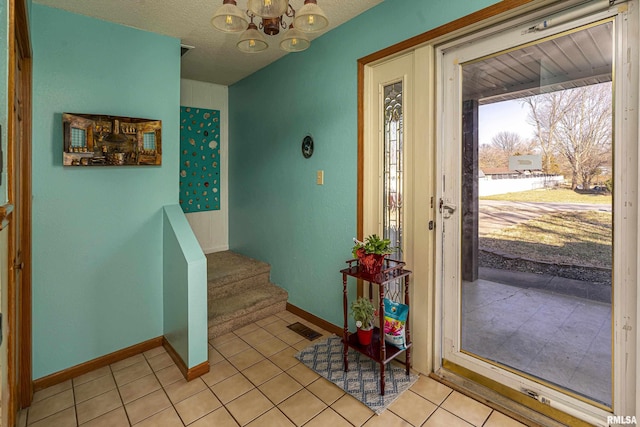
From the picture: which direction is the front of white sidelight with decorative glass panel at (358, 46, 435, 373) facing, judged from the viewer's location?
facing the viewer and to the left of the viewer

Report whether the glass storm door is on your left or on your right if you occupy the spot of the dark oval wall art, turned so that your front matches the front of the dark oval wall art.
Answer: on your left

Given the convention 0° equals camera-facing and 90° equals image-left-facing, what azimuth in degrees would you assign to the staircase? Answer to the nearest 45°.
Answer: approximately 315°

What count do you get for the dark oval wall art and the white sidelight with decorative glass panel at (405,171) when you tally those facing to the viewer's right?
0

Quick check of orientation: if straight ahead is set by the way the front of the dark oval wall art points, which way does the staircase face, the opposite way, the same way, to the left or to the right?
to the left

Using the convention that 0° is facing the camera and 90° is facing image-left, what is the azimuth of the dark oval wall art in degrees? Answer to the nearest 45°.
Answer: approximately 45°

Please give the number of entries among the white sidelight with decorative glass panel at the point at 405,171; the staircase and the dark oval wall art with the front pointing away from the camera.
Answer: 0

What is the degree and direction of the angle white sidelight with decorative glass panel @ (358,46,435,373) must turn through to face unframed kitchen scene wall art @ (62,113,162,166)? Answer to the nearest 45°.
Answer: approximately 45° to its right
